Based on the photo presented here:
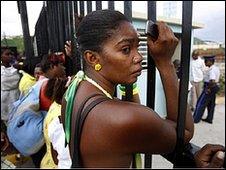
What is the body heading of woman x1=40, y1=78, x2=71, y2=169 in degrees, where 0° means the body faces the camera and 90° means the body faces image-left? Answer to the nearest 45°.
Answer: approximately 270°

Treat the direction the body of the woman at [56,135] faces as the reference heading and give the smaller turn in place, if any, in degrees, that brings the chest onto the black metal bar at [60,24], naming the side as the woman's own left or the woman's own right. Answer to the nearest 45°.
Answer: approximately 90° to the woman's own left
